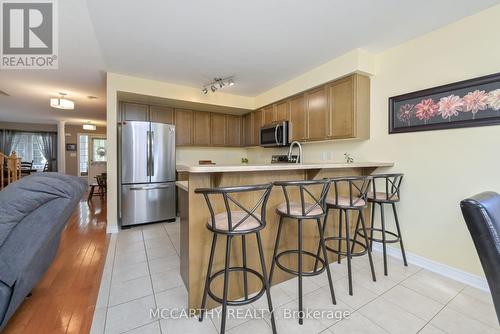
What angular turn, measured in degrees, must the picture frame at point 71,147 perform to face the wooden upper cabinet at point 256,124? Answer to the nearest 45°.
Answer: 0° — it already faces it

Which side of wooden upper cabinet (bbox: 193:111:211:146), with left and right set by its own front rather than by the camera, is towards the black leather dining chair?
front

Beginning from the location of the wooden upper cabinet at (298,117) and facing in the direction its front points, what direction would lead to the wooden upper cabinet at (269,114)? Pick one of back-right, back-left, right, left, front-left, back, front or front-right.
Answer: right

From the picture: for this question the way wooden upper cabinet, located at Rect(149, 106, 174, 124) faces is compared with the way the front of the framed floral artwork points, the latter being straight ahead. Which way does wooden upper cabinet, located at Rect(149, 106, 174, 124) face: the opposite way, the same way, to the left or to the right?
to the left

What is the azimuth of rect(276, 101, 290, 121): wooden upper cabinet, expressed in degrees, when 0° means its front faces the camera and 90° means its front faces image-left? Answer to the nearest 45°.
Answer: approximately 45°

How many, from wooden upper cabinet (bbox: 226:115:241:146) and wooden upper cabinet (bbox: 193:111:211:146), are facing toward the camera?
2

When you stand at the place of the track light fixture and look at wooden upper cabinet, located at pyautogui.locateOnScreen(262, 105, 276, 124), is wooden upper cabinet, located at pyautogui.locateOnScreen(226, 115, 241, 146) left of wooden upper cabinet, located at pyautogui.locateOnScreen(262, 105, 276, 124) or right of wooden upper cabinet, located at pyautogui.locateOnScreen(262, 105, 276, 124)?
left

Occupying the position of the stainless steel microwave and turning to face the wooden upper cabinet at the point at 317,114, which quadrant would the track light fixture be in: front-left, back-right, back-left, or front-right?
back-right

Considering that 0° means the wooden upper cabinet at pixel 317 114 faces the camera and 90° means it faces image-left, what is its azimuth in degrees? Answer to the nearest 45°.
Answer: approximately 45°
